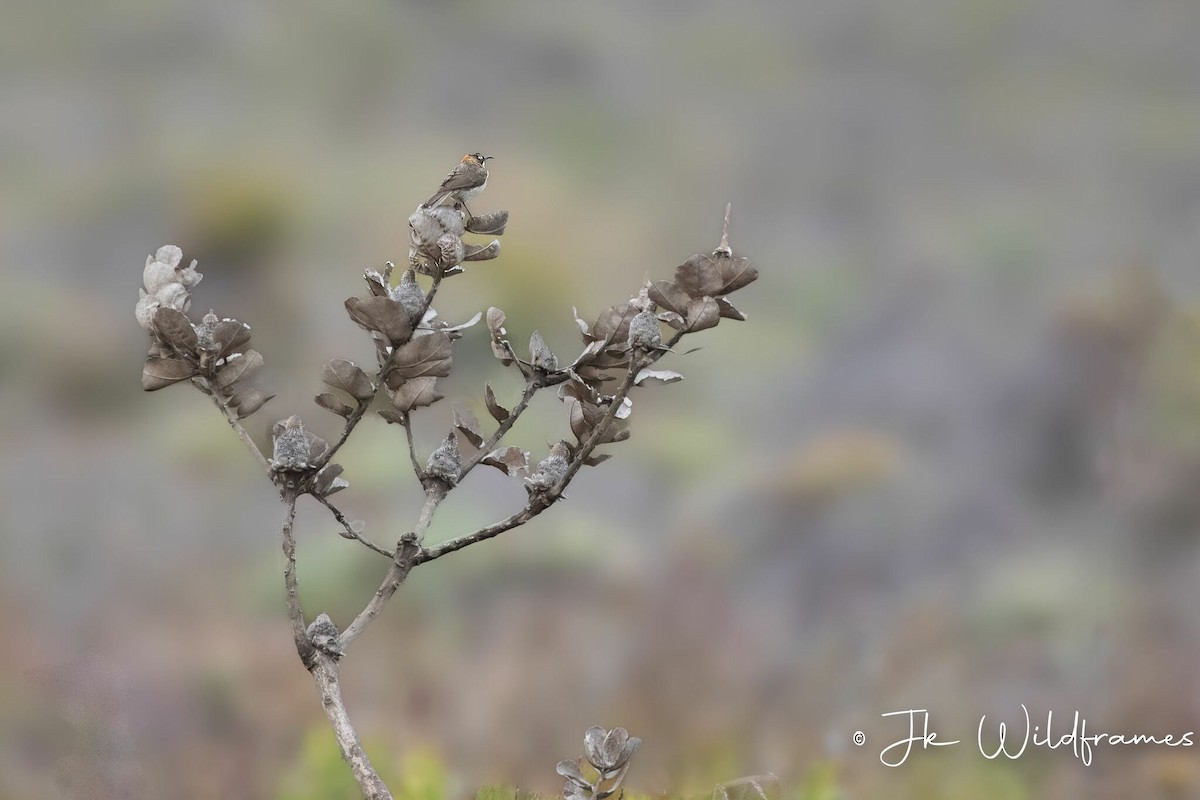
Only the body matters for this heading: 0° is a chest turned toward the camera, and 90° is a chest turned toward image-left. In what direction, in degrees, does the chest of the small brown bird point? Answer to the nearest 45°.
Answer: approximately 270°
